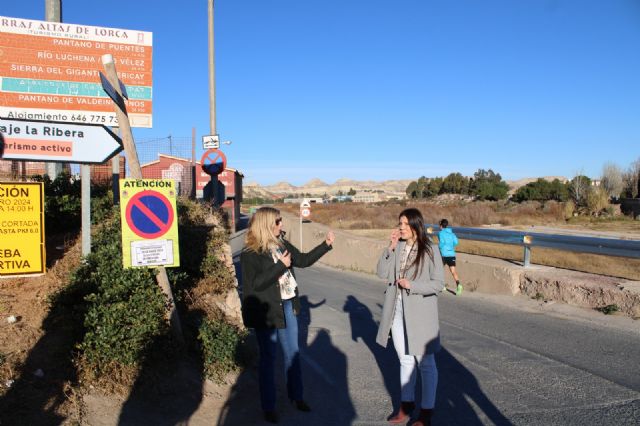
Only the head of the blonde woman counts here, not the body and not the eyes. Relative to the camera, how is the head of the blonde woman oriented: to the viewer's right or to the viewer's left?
to the viewer's right

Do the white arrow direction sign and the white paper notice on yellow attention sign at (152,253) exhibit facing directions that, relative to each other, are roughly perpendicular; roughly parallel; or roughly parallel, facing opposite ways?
roughly parallel

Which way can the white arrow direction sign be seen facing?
toward the camera

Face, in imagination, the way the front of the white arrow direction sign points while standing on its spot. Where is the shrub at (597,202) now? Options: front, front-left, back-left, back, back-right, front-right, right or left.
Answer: back-left

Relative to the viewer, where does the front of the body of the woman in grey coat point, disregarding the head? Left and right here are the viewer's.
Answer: facing the viewer and to the left of the viewer

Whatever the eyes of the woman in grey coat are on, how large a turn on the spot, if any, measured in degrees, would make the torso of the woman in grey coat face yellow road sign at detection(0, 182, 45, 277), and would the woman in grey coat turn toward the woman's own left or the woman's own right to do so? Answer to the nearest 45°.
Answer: approximately 45° to the woman's own right

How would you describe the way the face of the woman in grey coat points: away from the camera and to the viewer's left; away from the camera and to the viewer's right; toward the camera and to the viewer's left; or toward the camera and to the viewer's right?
toward the camera and to the viewer's left

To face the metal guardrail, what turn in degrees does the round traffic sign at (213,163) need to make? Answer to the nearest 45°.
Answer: approximately 90° to its left

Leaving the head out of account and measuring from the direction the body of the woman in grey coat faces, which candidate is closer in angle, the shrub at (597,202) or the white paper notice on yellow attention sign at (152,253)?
the white paper notice on yellow attention sign

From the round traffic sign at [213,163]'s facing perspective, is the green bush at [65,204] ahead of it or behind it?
ahead

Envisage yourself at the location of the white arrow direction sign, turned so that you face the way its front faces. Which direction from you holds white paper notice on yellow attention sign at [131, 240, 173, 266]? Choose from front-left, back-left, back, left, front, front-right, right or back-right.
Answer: front-left

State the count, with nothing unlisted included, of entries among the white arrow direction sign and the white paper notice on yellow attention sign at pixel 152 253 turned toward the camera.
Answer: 2

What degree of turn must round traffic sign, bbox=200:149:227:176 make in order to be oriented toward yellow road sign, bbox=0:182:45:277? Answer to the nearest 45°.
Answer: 0° — it already faces it

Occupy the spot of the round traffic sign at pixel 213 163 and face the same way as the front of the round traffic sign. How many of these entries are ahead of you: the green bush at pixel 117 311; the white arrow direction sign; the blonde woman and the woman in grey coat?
4
